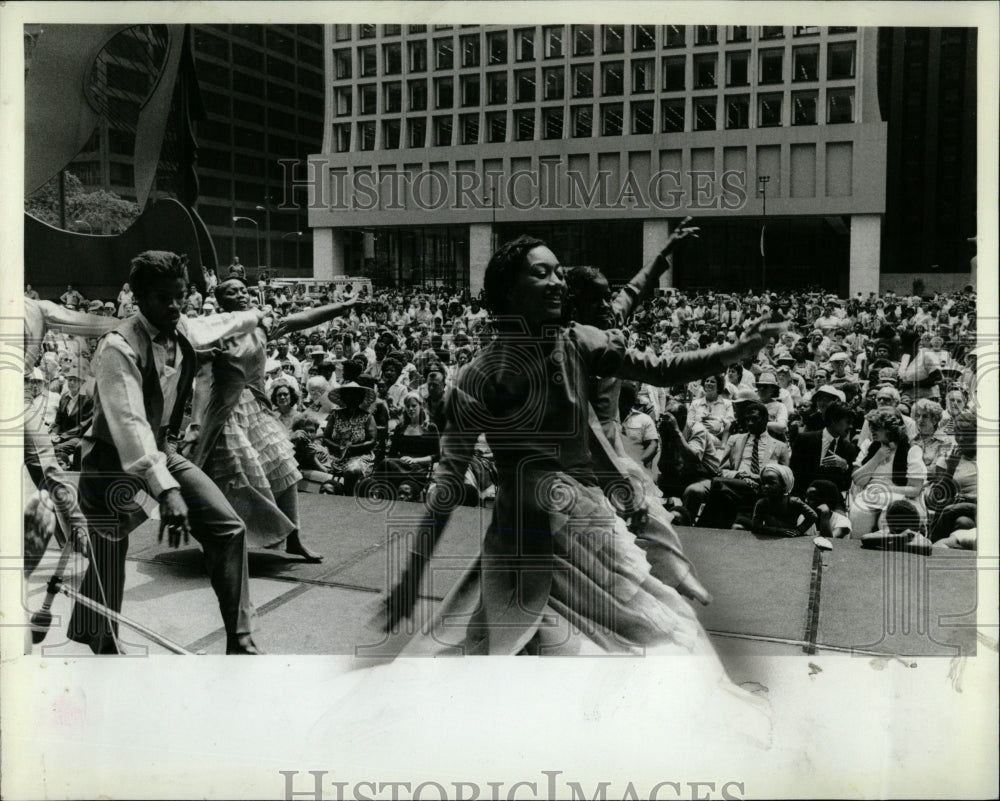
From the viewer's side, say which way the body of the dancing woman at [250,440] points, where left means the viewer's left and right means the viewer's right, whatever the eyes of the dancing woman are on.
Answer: facing the viewer and to the right of the viewer

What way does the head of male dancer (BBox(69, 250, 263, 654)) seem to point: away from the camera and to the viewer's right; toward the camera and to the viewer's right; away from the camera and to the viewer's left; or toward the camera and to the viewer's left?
toward the camera and to the viewer's right

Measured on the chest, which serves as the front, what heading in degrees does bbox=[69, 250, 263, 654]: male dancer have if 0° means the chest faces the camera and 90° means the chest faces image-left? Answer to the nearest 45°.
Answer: approximately 315°

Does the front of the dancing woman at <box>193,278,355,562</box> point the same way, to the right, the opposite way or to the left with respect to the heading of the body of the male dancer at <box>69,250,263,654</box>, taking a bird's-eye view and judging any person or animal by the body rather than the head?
the same way

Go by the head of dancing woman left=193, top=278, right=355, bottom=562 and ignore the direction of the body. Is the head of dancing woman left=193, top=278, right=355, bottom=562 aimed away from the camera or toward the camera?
toward the camera
